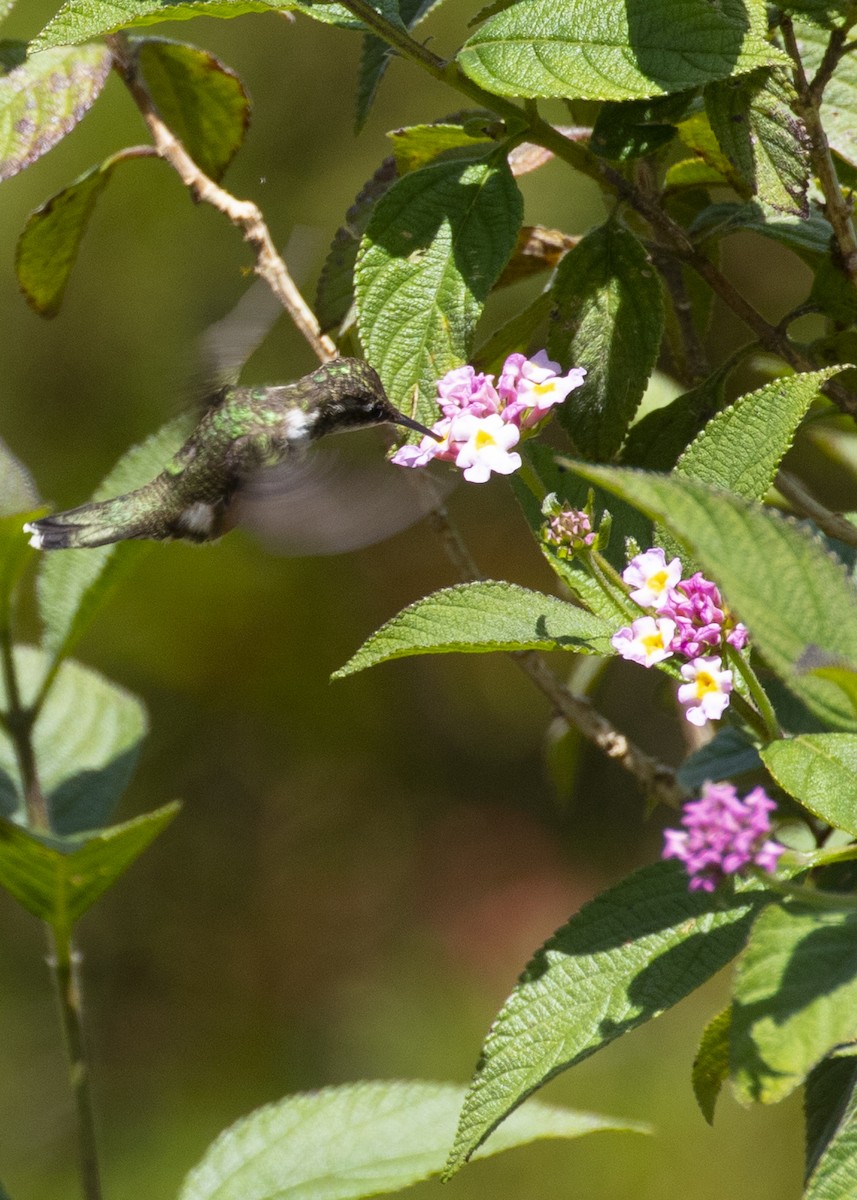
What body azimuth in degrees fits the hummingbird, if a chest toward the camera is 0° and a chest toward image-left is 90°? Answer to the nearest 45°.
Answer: approximately 270°

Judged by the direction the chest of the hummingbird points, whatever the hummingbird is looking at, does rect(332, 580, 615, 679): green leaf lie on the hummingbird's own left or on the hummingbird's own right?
on the hummingbird's own right

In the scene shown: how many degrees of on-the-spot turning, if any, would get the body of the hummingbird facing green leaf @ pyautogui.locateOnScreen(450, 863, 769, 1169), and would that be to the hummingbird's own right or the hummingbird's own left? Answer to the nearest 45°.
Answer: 0° — it already faces it
